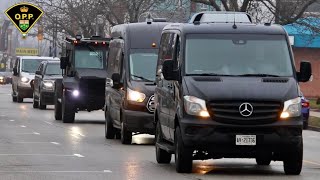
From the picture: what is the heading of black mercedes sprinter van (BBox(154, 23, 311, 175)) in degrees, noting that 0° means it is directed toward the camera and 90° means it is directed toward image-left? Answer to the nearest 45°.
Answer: approximately 0°

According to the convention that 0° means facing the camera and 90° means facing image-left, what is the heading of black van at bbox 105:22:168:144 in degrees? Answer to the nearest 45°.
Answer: approximately 315°

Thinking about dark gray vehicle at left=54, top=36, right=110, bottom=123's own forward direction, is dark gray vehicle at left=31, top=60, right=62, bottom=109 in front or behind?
behind

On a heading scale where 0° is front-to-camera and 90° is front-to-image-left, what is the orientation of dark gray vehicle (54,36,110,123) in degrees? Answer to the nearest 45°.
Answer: approximately 315°

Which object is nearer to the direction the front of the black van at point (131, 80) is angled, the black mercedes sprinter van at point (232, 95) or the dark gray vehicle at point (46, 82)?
the black mercedes sprinter van

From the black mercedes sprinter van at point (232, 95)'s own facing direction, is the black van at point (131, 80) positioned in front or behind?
behind
